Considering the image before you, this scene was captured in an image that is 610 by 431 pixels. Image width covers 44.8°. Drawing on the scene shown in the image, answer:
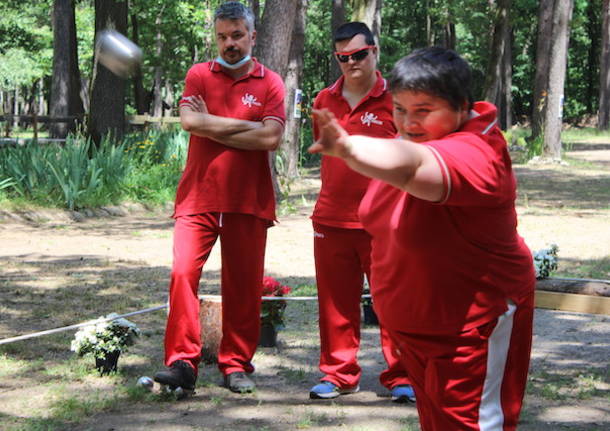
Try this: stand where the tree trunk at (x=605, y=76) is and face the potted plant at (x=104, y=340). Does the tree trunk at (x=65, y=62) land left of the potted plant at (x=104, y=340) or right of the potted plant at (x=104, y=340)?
right

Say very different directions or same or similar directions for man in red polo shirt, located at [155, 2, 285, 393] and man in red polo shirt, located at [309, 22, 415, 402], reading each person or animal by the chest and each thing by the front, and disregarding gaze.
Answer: same or similar directions

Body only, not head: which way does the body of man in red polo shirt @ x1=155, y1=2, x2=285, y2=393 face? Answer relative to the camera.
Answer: toward the camera

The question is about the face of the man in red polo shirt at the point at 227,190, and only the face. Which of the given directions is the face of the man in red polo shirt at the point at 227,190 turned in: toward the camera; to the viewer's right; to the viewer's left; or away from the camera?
toward the camera

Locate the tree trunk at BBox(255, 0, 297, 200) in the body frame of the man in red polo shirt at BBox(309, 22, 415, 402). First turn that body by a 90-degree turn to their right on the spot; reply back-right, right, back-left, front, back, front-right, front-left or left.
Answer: right

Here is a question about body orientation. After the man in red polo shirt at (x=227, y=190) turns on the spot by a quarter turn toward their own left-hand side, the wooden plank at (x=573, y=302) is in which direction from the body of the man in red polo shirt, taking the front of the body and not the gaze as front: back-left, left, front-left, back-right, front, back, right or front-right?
front

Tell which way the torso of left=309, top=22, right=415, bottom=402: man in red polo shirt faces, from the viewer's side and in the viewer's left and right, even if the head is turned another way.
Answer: facing the viewer

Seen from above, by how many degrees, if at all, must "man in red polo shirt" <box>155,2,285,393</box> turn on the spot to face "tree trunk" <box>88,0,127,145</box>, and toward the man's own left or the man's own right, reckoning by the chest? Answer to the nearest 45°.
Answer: approximately 180°

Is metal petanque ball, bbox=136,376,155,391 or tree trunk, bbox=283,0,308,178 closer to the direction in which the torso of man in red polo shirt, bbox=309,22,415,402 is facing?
the metal petanque ball

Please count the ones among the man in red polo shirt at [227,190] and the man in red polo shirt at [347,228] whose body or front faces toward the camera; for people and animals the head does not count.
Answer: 2

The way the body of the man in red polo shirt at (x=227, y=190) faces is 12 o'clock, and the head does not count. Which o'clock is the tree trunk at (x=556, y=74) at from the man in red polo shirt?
The tree trunk is roughly at 7 o'clock from the man in red polo shirt.

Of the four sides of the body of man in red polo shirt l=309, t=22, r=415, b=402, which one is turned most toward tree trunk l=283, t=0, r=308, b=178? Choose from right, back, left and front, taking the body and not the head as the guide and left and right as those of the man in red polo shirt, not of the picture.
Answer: back

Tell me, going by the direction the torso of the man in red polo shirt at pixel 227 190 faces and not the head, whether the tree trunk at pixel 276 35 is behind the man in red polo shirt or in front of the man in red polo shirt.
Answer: behind

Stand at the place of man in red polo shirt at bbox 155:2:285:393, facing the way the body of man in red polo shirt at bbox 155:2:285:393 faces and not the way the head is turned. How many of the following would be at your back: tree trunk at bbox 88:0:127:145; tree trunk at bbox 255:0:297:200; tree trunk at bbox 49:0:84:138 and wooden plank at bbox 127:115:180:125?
4
